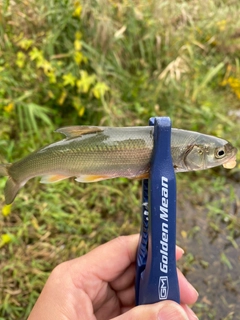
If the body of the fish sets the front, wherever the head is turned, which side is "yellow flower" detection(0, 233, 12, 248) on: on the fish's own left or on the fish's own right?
on the fish's own left

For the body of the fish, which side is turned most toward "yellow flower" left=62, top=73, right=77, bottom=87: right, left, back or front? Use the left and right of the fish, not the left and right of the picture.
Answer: left

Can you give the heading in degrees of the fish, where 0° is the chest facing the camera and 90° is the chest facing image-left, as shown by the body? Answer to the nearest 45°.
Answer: approximately 270°

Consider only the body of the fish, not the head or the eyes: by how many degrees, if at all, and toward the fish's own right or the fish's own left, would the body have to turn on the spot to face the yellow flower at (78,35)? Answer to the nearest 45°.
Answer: approximately 90° to the fish's own left

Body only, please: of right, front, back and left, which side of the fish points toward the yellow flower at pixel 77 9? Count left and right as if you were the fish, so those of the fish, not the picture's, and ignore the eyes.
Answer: left
